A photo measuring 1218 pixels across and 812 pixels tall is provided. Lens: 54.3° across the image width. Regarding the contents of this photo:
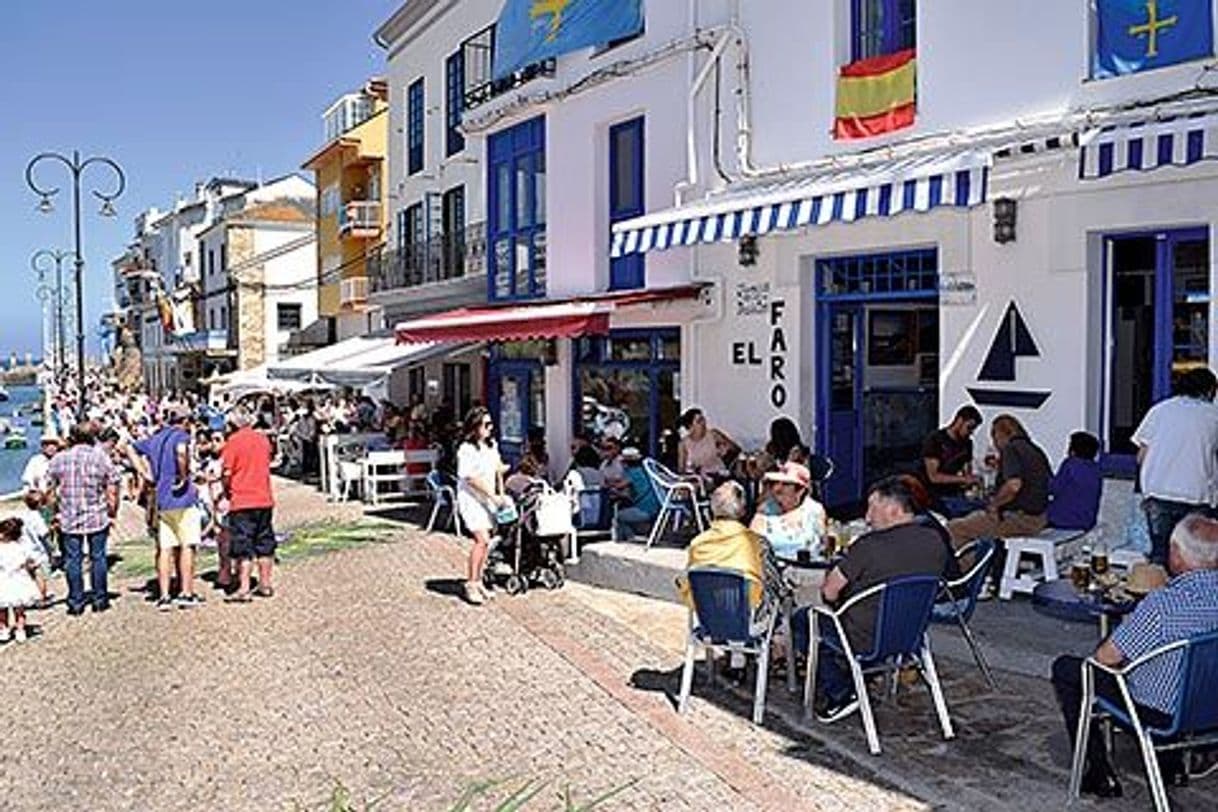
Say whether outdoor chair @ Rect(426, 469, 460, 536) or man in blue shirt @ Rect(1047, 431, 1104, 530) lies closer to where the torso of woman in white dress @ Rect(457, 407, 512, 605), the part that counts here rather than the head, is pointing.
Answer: the man in blue shirt

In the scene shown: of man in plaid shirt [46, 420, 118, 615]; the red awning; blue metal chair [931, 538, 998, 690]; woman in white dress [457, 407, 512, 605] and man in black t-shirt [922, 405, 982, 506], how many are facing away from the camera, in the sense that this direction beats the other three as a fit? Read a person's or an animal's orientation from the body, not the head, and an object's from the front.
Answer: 1

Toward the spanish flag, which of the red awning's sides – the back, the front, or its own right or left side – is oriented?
left

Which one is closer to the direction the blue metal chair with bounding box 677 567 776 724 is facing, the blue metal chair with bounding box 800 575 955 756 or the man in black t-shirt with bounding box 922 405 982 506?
the man in black t-shirt

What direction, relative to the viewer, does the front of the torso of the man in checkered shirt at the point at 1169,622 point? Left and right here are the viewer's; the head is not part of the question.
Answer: facing away from the viewer and to the left of the viewer

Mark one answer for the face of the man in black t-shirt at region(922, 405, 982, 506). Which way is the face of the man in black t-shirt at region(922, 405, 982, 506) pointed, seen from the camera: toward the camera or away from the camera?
toward the camera

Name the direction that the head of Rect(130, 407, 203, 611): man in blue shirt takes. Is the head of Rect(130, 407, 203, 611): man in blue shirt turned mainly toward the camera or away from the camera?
away from the camera

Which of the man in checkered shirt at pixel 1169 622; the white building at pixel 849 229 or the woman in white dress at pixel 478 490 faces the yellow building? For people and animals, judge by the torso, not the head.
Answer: the man in checkered shirt

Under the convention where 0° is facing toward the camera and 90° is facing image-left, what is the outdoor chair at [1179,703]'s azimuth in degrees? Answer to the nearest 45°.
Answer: approximately 135°

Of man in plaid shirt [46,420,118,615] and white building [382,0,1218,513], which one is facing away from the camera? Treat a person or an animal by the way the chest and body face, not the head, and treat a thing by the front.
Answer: the man in plaid shirt

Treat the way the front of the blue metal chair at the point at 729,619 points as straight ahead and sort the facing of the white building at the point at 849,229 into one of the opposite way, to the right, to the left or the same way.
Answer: the opposite way

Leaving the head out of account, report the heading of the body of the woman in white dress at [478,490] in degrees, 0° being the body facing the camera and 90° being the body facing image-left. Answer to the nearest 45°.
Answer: approximately 315°

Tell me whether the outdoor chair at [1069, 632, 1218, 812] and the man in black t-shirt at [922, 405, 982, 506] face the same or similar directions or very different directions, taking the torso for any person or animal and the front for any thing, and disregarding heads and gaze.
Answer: very different directions

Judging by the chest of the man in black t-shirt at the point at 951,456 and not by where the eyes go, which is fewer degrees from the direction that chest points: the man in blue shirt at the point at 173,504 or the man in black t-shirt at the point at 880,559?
the man in black t-shirt

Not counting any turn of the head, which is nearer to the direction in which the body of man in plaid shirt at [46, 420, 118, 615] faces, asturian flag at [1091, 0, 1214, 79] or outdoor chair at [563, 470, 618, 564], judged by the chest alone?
the outdoor chair

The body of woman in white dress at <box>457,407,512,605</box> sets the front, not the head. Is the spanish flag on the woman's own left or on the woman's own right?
on the woman's own left

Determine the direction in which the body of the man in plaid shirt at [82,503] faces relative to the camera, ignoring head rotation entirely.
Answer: away from the camera
